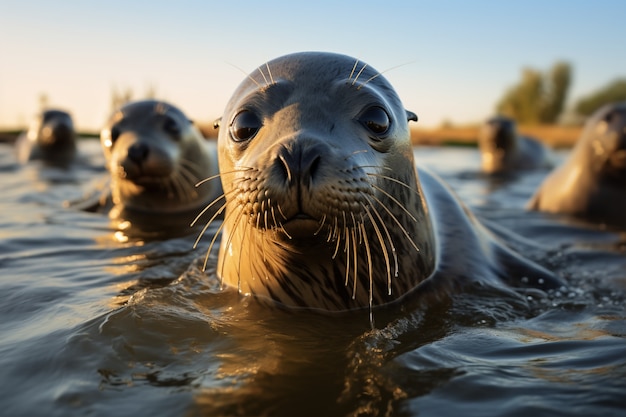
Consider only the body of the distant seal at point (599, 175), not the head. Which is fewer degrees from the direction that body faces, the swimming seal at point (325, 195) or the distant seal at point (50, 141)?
the swimming seal

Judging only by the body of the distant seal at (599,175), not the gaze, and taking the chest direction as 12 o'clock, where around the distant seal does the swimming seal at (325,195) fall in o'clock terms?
The swimming seal is roughly at 2 o'clock from the distant seal.

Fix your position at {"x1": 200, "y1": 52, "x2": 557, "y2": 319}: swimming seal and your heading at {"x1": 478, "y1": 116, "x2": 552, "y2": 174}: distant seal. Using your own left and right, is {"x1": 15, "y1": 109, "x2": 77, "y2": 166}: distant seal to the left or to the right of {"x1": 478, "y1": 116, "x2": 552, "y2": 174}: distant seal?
left

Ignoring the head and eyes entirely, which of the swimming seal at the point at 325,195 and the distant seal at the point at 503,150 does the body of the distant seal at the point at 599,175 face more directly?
the swimming seal

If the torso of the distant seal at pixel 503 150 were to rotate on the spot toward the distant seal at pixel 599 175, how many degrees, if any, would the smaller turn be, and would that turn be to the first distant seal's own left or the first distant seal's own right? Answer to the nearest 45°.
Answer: approximately 45° to the first distant seal's own left

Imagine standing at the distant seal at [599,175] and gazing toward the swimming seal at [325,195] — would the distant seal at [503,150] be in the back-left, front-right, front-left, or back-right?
back-right

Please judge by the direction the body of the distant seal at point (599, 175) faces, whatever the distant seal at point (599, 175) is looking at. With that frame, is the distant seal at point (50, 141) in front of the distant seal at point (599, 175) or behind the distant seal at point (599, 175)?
behind

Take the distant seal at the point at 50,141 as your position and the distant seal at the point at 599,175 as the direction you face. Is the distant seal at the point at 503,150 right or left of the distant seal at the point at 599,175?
left

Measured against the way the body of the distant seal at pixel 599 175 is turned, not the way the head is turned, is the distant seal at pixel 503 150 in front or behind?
behind

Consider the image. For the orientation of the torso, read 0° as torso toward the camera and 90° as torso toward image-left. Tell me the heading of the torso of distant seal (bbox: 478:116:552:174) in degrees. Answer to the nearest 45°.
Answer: approximately 45°
